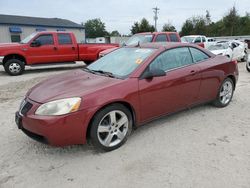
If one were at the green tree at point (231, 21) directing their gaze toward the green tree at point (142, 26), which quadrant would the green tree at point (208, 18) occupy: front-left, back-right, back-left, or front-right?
front-right

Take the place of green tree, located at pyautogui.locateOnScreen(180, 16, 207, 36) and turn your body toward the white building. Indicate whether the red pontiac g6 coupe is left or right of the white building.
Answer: left

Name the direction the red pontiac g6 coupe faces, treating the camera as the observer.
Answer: facing the viewer and to the left of the viewer

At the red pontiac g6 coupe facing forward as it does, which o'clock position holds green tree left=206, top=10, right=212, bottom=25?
The green tree is roughly at 5 o'clock from the red pontiac g6 coupe.

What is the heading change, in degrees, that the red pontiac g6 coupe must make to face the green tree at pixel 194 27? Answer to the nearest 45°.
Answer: approximately 135° to its right

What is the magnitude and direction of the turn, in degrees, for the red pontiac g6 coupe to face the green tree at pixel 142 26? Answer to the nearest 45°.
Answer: approximately 135° to its right

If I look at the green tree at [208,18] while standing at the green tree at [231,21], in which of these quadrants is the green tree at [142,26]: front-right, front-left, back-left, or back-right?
front-left

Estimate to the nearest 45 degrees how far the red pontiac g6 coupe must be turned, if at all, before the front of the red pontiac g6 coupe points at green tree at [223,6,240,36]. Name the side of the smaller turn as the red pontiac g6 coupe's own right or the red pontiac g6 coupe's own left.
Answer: approximately 180°

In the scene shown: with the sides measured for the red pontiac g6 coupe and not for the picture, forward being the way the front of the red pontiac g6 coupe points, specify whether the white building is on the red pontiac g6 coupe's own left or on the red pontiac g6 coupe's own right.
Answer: on the red pontiac g6 coupe's own right

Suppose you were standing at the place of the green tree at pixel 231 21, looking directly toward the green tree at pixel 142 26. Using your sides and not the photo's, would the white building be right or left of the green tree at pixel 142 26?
left

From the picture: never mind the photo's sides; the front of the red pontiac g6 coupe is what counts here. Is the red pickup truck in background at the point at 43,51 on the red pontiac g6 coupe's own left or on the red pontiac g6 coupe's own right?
on the red pontiac g6 coupe's own right

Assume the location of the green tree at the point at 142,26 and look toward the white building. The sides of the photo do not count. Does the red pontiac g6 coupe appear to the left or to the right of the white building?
left

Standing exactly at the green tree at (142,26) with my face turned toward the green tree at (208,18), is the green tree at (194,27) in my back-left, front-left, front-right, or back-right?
front-right

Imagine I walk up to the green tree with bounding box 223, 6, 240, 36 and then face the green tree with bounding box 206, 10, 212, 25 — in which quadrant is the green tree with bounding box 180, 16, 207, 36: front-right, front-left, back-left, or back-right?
front-left
